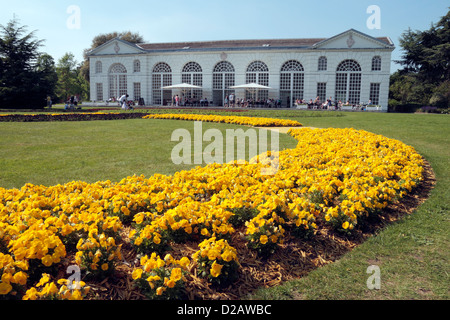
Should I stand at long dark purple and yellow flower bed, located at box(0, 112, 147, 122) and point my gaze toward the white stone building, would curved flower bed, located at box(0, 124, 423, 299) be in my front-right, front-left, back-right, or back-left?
back-right

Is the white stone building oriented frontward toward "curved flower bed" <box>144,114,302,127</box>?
yes

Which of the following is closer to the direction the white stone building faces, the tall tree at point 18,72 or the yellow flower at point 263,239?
the yellow flower

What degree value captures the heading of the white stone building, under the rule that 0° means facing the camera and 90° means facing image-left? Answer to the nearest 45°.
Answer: approximately 0°

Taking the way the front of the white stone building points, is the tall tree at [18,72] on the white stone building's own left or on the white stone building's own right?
on the white stone building's own right

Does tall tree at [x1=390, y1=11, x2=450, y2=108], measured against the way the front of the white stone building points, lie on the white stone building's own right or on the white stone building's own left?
on the white stone building's own left

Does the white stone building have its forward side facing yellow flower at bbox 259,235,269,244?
yes

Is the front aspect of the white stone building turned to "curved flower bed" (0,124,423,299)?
yes
